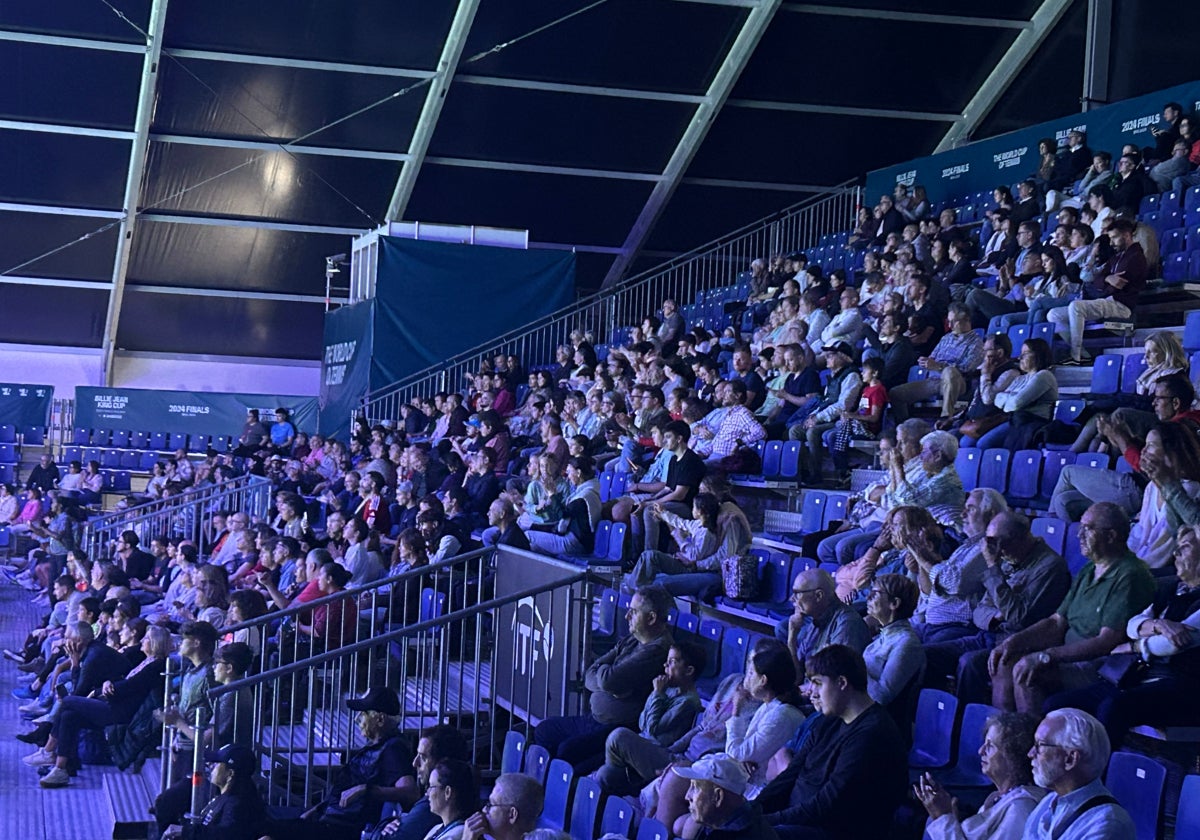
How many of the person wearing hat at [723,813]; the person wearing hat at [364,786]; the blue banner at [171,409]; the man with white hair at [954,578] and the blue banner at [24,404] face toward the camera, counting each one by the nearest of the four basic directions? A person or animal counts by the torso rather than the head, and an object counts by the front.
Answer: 2

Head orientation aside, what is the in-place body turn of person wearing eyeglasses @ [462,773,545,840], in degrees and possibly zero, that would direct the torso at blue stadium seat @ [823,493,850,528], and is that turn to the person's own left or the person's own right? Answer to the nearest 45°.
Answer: approximately 135° to the person's own right

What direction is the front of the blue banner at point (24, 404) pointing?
toward the camera

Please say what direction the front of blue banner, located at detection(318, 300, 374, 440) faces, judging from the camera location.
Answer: facing the viewer and to the left of the viewer

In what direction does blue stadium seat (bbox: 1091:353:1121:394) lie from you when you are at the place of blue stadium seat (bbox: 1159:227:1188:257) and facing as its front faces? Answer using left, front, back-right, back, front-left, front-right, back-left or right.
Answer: front-left

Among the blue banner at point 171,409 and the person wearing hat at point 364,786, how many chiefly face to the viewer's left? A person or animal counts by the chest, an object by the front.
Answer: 1

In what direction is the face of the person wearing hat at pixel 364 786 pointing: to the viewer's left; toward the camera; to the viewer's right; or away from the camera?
to the viewer's left

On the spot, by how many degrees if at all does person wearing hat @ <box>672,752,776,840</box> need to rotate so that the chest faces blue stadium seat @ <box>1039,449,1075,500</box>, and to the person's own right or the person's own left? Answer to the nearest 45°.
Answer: approximately 135° to the person's own right

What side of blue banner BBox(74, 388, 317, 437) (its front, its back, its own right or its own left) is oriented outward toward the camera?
front

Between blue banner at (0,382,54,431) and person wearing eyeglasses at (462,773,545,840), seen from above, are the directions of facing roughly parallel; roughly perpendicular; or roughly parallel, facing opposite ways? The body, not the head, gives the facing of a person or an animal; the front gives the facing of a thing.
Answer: roughly perpendicular

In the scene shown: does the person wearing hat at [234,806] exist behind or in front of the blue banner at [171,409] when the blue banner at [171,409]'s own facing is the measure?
in front

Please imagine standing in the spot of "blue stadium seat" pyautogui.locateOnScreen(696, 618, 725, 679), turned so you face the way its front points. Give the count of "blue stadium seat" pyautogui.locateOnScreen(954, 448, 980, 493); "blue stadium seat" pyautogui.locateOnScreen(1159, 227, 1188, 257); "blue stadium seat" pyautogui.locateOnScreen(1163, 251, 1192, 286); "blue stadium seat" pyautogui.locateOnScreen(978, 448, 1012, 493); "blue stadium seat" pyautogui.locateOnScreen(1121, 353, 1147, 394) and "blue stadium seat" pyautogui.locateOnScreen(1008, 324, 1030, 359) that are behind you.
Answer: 6

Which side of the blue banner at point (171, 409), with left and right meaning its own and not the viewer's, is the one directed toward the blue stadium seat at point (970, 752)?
front

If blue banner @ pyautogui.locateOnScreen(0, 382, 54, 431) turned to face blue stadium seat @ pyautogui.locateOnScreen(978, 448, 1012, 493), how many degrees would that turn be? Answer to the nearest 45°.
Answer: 0° — it already faces it

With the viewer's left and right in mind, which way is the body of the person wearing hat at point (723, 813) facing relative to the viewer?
facing to the left of the viewer
